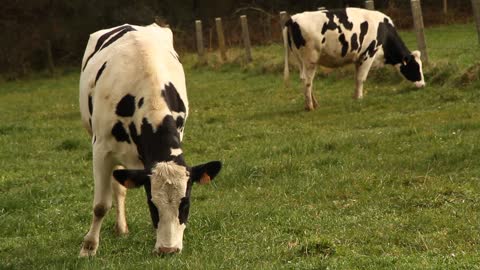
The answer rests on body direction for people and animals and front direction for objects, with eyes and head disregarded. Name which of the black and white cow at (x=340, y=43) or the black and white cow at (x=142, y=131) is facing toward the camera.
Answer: the black and white cow at (x=142, y=131)

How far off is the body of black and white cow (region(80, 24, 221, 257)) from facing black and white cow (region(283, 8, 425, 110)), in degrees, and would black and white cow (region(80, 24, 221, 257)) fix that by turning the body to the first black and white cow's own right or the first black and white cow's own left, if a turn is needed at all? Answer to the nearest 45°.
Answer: approximately 135° to the first black and white cow's own left

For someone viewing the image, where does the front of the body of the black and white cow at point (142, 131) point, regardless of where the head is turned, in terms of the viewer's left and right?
facing the viewer

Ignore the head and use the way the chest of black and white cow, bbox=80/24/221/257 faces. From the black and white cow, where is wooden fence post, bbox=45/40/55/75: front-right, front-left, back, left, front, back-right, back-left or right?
back

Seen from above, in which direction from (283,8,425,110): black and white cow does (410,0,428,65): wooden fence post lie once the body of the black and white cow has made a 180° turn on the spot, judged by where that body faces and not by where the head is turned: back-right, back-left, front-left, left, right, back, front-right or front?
back-right

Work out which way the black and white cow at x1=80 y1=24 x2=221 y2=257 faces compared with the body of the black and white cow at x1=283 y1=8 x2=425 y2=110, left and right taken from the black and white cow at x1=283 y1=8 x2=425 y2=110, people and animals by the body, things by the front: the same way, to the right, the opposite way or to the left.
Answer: to the right

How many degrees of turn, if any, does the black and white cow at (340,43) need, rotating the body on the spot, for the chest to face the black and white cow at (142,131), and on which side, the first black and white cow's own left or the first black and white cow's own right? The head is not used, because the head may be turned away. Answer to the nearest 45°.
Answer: approximately 90° to the first black and white cow's own right

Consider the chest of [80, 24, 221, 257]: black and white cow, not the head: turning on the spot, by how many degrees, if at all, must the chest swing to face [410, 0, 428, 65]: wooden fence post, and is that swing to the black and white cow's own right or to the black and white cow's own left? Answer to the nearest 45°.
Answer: approximately 135° to the black and white cow's own left

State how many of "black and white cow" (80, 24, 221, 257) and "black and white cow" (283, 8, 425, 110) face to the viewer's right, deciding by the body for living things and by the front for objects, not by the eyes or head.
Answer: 1

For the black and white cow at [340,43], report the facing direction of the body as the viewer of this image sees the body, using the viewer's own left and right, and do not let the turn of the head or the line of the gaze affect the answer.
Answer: facing to the right of the viewer
